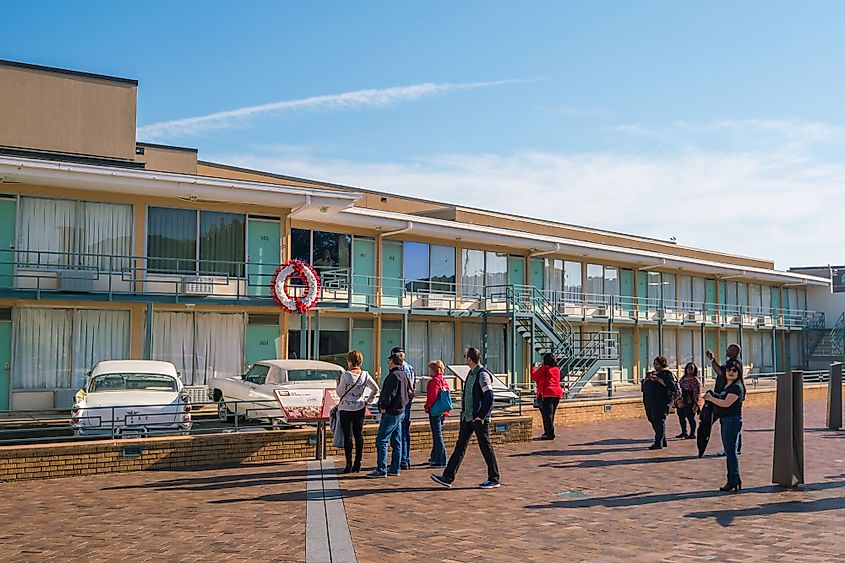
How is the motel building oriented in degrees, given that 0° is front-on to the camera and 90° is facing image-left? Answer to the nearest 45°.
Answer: approximately 315°

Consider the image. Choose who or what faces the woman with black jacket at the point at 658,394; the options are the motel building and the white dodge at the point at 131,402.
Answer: the motel building

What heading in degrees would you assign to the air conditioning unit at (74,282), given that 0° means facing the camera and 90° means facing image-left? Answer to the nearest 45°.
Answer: approximately 0°

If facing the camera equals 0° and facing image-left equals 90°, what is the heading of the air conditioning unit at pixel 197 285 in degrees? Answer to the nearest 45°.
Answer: approximately 0°
